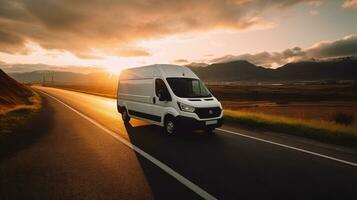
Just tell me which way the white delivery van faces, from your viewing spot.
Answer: facing the viewer and to the right of the viewer
